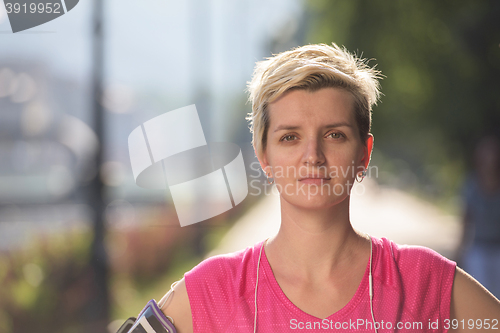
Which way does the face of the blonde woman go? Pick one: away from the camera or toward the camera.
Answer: toward the camera

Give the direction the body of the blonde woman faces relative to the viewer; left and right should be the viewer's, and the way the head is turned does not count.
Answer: facing the viewer
